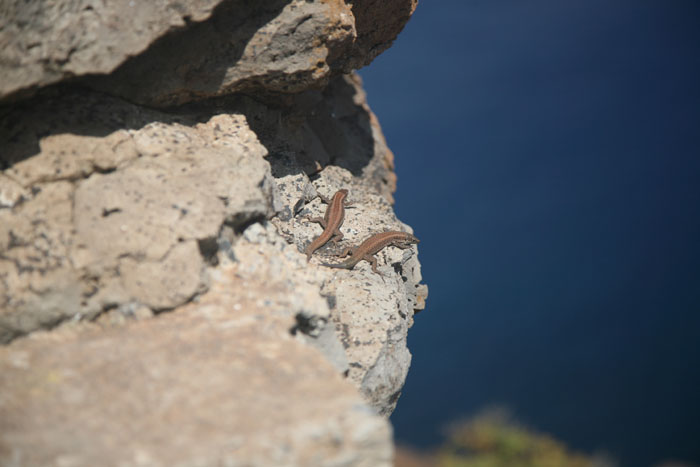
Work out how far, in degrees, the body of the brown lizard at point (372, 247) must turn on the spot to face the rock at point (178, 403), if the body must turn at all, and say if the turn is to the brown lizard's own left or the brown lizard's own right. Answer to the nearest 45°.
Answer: approximately 90° to the brown lizard's own right

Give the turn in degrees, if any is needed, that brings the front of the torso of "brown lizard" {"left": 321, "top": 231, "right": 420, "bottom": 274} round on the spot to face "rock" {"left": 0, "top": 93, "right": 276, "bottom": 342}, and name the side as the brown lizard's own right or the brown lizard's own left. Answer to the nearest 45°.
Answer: approximately 135° to the brown lizard's own right

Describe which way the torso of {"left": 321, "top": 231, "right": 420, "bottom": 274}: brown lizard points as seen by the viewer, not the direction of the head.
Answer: to the viewer's right
